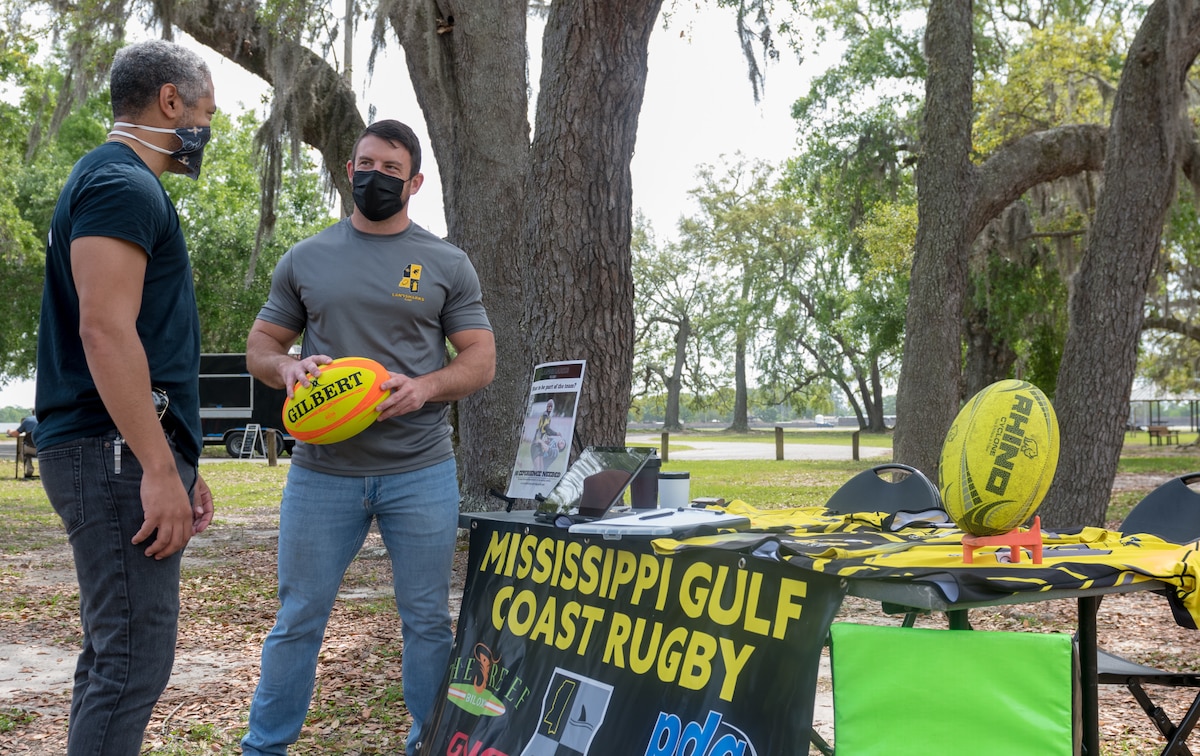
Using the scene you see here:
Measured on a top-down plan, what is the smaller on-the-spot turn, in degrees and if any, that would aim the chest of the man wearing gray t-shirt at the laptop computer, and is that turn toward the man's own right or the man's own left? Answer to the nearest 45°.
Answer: approximately 90° to the man's own left

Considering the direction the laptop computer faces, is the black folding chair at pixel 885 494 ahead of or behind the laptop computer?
behind

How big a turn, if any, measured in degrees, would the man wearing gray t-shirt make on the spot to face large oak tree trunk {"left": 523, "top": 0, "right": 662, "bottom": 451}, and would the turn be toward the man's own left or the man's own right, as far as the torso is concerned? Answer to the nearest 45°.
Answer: approximately 135° to the man's own left

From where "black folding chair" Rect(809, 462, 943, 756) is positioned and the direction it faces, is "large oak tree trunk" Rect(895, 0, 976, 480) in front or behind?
behind

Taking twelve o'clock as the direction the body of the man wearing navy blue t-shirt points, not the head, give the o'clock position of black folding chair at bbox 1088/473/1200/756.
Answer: The black folding chair is roughly at 12 o'clock from the man wearing navy blue t-shirt.

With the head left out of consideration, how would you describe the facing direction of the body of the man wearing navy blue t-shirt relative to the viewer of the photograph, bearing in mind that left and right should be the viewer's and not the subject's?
facing to the right of the viewer

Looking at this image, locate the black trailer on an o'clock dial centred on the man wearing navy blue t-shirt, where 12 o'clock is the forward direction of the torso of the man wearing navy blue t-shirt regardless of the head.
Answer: The black trailer is roughly at 9 o'clock from the man wearing navy blue t-shirt.

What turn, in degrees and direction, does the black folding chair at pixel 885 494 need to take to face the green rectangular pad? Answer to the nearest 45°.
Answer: approximately 45° to its left

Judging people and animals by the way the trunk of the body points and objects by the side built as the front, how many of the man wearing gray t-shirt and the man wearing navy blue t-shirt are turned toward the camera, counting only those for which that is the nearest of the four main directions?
1

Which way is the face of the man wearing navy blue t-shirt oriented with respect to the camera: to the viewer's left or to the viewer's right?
to the viewer's right

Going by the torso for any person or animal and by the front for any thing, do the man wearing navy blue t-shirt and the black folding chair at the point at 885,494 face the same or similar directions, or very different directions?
very different directions

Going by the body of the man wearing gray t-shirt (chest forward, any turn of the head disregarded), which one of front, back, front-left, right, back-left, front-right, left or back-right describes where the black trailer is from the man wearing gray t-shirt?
back

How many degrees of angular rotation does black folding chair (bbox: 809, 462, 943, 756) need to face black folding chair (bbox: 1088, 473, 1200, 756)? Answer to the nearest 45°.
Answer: approximately 90° to its left
